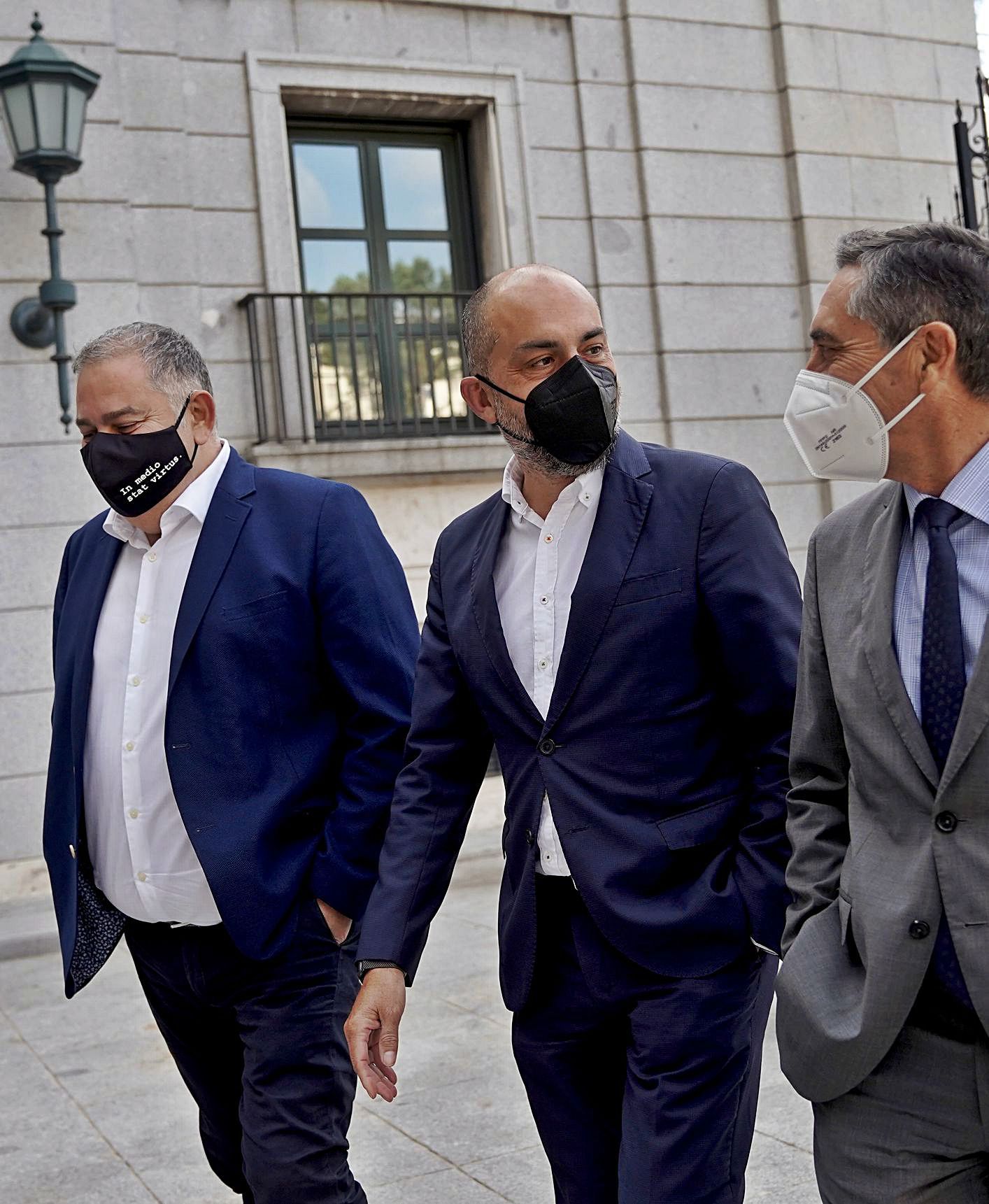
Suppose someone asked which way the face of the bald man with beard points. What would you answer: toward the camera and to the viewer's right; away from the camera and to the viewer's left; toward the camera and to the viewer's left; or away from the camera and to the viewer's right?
toward the camera and to the viewer's right

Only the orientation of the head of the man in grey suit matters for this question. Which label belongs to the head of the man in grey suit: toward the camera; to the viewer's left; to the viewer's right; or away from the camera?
to the viewer's left

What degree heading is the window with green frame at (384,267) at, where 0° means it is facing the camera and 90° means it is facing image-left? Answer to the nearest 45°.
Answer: approximately 0°

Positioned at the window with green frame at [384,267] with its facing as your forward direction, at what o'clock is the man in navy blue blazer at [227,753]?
The man in navy blue blazer is roughly at 12 o'clock from the window with green frame.

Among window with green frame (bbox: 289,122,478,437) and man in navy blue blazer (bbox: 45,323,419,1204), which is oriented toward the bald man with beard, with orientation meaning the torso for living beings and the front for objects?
the window with green frame

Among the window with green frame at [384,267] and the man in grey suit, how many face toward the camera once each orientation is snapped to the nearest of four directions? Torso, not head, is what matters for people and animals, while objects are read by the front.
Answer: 2

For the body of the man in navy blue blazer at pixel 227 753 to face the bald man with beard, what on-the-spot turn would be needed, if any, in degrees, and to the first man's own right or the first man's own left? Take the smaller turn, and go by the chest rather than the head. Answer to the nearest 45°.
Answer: approximately 90° to the first man's own left

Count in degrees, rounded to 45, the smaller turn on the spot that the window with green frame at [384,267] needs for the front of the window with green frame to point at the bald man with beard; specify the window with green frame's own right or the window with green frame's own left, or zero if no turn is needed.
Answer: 0° — it already faces them

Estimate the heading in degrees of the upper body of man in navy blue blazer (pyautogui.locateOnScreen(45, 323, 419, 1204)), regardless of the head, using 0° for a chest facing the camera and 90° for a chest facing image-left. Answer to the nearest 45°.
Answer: approximately 45°
